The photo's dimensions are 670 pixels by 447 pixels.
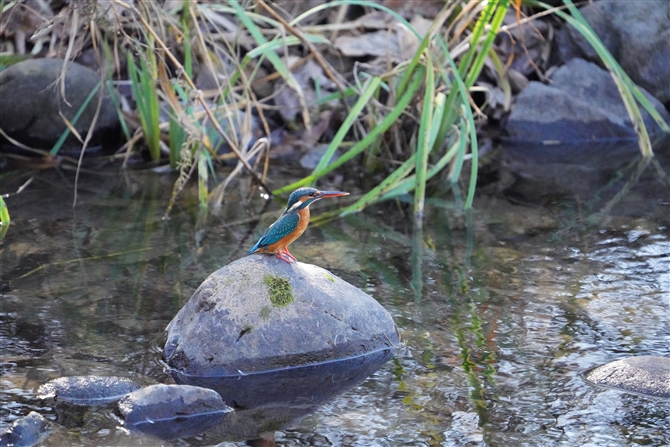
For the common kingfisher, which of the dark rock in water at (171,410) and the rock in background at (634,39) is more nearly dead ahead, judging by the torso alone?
the rock in background

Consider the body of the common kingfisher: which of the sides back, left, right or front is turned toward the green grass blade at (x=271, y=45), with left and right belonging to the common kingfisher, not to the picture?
left

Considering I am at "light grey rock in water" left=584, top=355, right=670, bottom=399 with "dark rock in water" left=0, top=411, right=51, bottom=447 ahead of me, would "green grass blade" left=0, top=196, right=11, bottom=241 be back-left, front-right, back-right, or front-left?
front-right

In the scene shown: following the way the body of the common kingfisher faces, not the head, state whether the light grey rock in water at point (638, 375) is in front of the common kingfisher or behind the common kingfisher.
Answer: in front

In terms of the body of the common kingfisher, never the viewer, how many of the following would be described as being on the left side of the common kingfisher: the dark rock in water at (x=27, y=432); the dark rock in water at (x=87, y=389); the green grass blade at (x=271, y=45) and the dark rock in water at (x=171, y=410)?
1

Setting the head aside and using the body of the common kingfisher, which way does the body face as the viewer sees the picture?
to the viewer's right

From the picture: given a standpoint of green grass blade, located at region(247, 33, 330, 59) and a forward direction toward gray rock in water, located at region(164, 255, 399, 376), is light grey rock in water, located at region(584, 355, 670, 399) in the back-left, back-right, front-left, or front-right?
front-left

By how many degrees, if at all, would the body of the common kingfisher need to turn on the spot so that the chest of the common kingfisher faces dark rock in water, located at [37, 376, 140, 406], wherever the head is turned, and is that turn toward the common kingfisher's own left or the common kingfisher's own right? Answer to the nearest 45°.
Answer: approximately 135° to the common kingfisher's own right

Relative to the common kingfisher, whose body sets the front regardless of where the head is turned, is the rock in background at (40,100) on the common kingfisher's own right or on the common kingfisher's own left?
on the common kingfisher's own left

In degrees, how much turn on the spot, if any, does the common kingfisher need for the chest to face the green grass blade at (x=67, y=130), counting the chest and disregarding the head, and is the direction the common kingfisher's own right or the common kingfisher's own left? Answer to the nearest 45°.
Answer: approximately 135° to the common kingfisher's own left

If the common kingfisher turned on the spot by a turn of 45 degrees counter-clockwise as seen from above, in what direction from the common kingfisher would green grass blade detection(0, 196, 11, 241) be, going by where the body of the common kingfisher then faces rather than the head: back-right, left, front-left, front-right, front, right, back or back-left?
left
